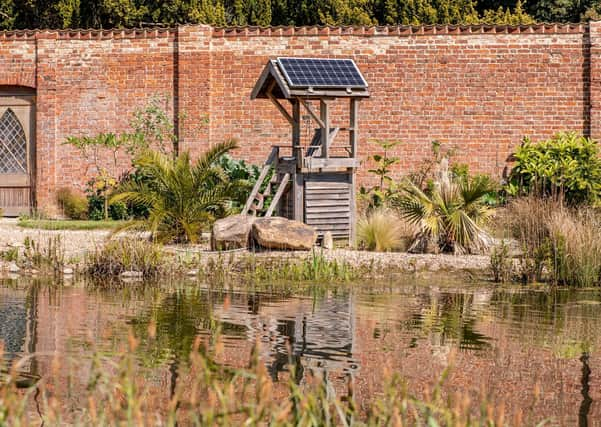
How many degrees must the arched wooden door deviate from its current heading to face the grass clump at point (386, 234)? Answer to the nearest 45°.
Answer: approximately 45° to its left

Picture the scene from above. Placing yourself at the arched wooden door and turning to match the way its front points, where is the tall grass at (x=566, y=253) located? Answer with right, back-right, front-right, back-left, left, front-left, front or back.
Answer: front-left

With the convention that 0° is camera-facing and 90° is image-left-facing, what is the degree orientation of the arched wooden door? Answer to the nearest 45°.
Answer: approximately 0°

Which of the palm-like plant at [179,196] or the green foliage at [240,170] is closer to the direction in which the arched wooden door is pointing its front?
the palm-like plant

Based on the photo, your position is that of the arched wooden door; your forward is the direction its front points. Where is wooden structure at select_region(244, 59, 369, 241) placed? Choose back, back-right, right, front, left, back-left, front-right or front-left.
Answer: front-left

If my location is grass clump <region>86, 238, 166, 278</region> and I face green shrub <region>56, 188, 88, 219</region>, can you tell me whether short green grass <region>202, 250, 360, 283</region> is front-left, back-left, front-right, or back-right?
back-right

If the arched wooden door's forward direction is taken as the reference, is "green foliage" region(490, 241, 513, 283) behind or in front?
in front

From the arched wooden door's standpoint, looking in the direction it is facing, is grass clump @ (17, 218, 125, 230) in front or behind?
in front
